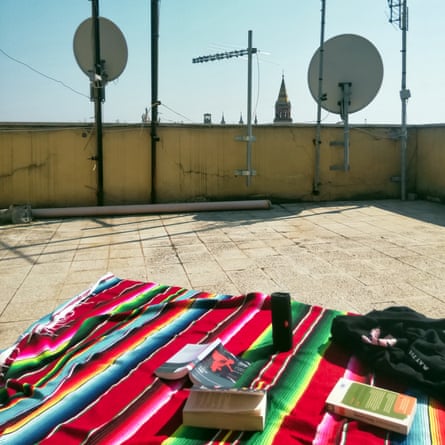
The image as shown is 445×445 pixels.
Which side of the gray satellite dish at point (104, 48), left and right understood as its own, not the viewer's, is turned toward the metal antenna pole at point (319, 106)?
right

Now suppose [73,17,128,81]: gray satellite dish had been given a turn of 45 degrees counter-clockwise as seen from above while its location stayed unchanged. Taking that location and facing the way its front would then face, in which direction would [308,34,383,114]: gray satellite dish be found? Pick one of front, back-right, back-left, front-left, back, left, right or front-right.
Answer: back-right

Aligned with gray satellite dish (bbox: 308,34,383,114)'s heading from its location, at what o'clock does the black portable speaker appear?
The black portable speaker is roughly at 6 o'clock from the gray satellite dish.

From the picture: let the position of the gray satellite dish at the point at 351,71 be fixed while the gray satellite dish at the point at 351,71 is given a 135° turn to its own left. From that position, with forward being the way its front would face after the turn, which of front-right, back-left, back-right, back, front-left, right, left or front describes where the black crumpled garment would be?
front-left

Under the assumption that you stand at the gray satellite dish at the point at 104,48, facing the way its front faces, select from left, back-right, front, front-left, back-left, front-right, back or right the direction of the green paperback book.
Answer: back

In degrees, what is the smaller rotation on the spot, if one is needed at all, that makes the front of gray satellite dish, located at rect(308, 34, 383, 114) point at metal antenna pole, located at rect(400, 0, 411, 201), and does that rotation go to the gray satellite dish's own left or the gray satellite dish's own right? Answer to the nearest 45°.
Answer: approximately 90° to the gray satellite dish's own right

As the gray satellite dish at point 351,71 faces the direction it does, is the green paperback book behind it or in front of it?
behind

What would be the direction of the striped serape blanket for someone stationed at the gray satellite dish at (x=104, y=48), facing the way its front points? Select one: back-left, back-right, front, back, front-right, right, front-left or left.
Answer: back

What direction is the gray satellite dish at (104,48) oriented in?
away from the camera

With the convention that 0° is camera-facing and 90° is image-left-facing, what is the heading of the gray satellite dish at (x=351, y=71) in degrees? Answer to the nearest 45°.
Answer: approximately 180°

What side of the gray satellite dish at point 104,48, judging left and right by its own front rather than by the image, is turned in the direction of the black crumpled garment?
back

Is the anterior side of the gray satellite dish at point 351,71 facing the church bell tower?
yes
